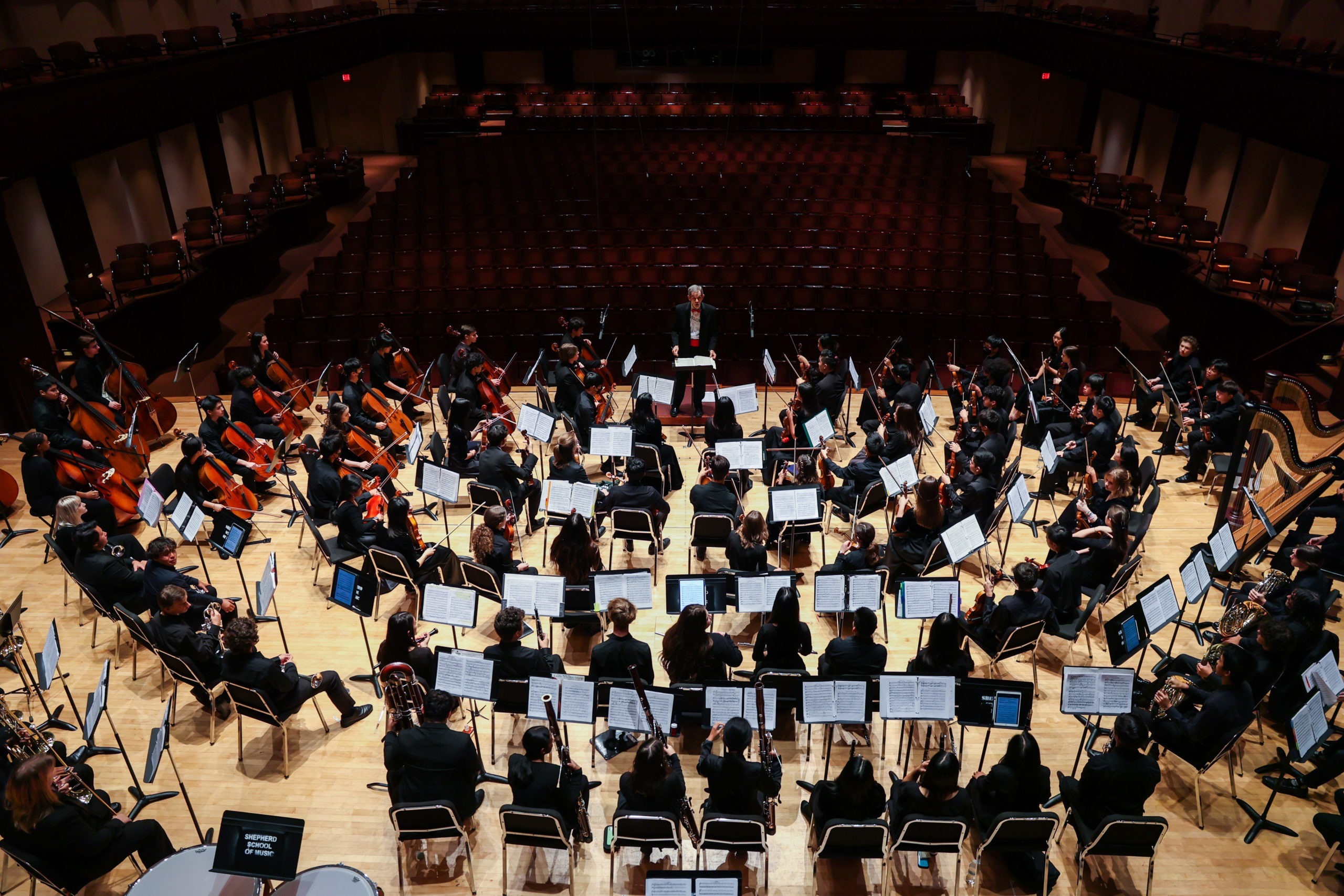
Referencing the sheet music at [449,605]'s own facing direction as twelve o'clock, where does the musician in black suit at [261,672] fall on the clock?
The musician in black suit is roughly at 3 o'clock from the sheet music.

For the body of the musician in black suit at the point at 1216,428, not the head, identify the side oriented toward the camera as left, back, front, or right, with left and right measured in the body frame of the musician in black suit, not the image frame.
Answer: left

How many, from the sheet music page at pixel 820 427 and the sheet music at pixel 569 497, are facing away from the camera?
0

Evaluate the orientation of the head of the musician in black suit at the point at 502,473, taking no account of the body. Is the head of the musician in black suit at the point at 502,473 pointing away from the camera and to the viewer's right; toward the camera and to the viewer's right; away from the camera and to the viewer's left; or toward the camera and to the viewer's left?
away from the camera and to the viewer's right

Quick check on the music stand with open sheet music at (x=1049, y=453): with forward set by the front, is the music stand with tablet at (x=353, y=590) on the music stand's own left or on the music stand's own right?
on the music stand's own right

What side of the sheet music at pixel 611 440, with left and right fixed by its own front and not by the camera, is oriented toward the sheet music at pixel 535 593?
front

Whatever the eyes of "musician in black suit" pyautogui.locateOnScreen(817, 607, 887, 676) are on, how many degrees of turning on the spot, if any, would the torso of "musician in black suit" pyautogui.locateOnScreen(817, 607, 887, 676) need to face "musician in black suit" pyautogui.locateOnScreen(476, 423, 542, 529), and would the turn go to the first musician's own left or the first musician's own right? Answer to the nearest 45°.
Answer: approximately 45° to the first musician's own left

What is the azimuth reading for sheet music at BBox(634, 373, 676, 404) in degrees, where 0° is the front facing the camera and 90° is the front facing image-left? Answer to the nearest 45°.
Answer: approximately 0°

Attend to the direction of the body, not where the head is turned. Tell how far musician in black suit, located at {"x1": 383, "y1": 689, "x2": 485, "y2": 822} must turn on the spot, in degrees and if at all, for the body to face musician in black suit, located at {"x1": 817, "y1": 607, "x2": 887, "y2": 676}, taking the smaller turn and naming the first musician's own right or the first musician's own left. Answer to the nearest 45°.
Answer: approximately 90° to the first musician's own right

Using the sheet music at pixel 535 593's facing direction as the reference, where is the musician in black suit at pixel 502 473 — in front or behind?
behind

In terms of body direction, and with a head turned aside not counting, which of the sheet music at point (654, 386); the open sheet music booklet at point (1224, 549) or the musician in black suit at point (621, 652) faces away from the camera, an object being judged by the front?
the musician in black suit

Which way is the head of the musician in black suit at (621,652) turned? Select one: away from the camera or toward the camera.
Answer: away from the camera

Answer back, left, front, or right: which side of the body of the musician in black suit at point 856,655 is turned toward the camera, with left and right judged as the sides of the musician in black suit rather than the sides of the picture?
back

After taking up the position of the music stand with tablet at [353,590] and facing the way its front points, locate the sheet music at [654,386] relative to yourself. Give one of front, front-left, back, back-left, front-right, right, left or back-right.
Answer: back

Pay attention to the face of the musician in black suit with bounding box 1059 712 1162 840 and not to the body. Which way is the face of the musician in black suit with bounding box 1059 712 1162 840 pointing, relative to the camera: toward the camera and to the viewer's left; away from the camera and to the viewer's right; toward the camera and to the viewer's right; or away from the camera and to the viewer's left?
away from the camera and to the viewer's left
